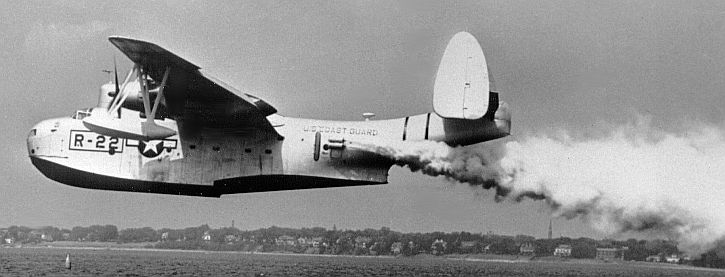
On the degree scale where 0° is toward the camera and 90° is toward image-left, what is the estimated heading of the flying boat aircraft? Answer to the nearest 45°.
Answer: approximately 90°
